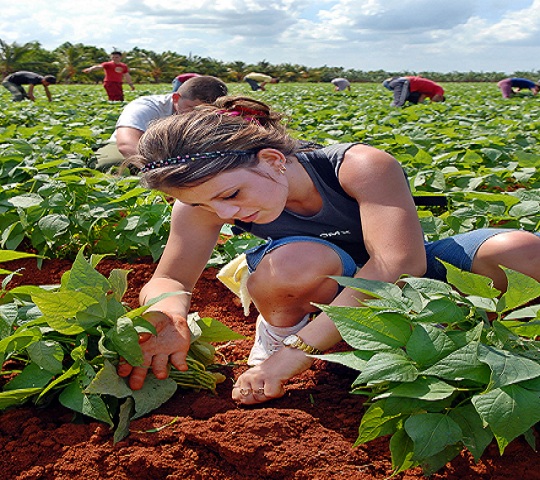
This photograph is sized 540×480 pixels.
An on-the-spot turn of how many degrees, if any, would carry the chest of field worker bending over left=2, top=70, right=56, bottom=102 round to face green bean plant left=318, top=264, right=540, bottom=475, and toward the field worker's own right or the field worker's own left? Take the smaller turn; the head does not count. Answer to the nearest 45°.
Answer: approximately 90° to the field worker's own right

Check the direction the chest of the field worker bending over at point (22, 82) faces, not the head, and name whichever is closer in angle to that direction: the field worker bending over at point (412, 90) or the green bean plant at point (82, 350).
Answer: the field worker bending over

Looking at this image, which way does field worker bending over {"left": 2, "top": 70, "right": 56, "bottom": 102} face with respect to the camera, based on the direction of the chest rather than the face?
to the viewer's right

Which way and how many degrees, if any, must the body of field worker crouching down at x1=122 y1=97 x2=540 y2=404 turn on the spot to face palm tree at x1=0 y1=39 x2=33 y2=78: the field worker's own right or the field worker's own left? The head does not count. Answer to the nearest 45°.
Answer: approximately 90° to the field worker's own right

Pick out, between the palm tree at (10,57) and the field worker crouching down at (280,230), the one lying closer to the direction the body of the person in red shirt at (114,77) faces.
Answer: the field worker crouching down

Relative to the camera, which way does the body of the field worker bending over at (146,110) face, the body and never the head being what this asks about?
to the viewer's right

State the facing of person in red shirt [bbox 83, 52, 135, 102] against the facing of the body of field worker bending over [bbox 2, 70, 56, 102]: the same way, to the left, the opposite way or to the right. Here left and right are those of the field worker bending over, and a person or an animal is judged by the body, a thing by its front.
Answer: to the right

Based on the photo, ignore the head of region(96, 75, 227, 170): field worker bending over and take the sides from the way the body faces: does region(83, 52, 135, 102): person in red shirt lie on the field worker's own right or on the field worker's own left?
on the field worker's own left
